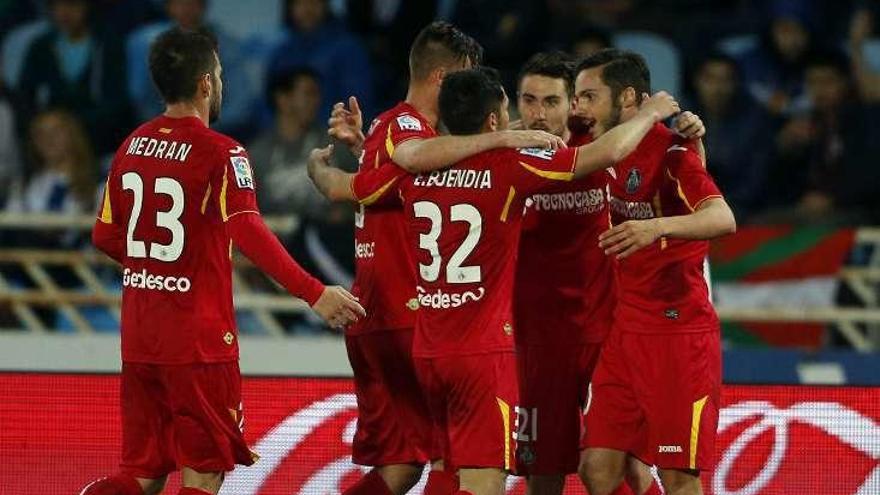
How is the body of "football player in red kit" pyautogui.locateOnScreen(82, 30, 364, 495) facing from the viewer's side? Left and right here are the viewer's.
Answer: facing away from the viewer and to the right of the viewer

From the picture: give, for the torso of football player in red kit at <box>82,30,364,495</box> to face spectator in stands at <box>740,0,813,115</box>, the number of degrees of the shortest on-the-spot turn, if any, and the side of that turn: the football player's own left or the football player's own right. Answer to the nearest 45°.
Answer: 0° — they already face them

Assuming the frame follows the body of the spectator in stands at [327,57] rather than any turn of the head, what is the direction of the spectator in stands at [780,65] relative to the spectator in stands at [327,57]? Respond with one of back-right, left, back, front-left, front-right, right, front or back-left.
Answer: left

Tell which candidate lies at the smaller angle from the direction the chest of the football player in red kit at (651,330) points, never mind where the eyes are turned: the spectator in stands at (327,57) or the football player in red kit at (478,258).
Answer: the football player in red kit

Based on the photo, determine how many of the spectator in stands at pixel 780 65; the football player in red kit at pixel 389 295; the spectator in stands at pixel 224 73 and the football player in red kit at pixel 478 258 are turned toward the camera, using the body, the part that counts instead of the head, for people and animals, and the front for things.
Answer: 2

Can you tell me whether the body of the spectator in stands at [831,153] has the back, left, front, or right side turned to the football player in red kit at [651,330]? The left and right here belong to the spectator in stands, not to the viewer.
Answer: front

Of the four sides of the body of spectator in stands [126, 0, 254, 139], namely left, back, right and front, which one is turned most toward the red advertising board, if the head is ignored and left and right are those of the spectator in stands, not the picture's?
front

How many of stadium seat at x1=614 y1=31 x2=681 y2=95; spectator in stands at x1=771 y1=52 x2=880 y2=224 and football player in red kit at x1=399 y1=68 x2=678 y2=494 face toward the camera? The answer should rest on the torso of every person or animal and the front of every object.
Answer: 2

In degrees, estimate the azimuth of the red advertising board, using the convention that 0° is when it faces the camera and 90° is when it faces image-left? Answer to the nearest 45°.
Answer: approximately 0°

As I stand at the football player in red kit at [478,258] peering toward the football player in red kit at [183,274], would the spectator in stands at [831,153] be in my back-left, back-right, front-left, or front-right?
back-right

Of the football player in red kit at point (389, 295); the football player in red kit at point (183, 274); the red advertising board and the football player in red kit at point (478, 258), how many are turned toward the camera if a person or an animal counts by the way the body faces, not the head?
1
